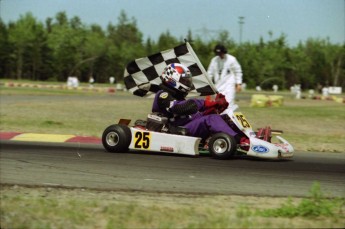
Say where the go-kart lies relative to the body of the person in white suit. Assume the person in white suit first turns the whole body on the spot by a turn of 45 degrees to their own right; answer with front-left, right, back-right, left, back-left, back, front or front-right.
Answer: front-left

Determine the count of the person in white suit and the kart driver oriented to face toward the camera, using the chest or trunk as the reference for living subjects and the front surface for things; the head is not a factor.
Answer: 1

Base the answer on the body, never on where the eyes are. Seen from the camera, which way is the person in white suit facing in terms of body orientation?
toward the camera

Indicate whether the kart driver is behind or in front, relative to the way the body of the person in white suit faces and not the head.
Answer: in front

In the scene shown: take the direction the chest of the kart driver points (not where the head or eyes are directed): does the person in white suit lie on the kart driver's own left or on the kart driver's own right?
on the kart driver's own left

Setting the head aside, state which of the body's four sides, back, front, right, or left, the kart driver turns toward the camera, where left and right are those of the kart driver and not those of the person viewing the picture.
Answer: right

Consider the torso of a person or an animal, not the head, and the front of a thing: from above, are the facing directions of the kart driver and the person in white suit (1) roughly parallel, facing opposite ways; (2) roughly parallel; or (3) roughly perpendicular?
roughly perpendicular
